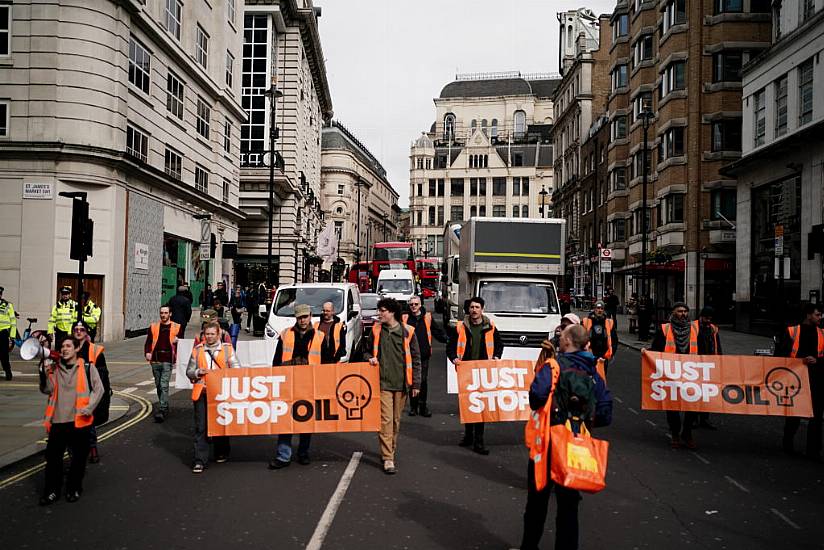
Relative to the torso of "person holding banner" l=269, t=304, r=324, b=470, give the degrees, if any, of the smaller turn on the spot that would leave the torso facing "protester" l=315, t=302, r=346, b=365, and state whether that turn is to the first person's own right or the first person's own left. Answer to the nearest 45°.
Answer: approximately 135° to the first person's own left

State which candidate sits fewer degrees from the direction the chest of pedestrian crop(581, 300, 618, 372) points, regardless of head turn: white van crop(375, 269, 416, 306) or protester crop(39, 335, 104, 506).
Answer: the protester

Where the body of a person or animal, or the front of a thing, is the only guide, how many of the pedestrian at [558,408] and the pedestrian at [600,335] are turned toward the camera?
1

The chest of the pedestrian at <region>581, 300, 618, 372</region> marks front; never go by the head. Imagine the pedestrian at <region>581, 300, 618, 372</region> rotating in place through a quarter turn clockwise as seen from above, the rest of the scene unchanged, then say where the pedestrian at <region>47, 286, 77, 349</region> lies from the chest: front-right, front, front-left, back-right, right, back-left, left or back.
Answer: front

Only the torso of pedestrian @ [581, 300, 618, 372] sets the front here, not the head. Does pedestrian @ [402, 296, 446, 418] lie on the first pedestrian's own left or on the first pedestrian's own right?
on the first pedestrian's own right

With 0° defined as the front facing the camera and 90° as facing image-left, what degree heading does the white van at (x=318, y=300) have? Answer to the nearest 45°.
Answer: approximately 45°

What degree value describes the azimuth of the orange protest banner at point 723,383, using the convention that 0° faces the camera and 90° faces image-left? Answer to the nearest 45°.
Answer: approximately 0°

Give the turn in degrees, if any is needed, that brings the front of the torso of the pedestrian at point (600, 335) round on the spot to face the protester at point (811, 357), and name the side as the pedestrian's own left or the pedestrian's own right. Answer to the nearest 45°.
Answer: approximately 45° to the pedestrian's own left

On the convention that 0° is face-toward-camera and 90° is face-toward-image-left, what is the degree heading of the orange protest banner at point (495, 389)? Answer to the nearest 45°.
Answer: approximately 0°

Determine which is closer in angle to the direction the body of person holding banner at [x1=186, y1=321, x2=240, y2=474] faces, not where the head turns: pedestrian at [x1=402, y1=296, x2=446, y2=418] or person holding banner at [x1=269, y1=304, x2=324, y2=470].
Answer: the person holding banner
